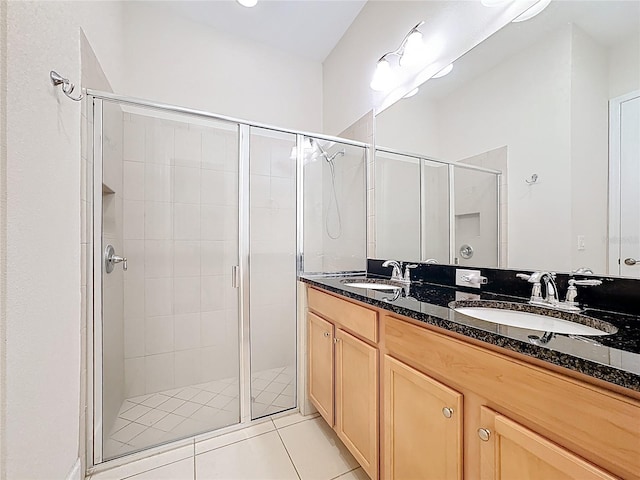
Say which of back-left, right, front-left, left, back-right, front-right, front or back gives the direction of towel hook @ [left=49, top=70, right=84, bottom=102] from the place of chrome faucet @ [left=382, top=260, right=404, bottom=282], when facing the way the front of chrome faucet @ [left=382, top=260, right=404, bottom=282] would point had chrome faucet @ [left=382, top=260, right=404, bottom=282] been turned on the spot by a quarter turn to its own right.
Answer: left

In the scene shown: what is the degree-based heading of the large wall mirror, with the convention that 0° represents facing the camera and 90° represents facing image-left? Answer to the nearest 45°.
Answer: approximately 45°

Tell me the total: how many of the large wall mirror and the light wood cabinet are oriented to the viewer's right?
0

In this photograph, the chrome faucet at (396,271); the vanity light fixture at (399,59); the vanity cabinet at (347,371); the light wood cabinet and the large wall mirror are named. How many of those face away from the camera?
0

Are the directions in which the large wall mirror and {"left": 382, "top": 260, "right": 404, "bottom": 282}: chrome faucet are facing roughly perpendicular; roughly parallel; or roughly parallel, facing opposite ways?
roughly parallel

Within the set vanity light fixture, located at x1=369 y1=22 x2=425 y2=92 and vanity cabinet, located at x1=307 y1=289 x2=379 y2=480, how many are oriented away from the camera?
0

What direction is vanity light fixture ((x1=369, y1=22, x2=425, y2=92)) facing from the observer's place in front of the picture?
facing the viewer and to the left of the viewer

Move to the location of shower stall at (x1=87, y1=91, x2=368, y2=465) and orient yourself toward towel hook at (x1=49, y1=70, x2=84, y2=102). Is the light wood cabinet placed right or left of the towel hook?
left

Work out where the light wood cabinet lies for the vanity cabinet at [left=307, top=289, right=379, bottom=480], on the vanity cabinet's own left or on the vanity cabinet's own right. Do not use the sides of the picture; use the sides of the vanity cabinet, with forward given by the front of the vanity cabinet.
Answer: on the vanity cabinet's own left

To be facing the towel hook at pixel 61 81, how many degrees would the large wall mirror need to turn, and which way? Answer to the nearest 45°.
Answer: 0° — it already faces it
